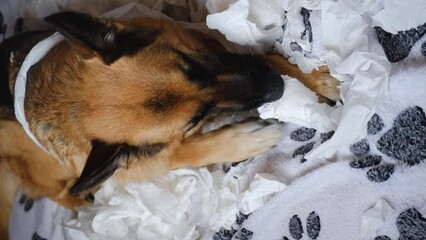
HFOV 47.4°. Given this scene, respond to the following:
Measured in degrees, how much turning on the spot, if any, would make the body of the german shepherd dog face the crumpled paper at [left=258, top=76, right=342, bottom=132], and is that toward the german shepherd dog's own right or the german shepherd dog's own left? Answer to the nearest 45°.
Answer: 0° — it already faces it

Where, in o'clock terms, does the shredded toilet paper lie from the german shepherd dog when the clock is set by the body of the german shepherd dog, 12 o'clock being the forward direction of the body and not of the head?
The shredded toilet paper is roughly at 1 o'clock from the german shepherd dog.

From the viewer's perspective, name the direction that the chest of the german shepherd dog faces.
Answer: to the viewer's right
